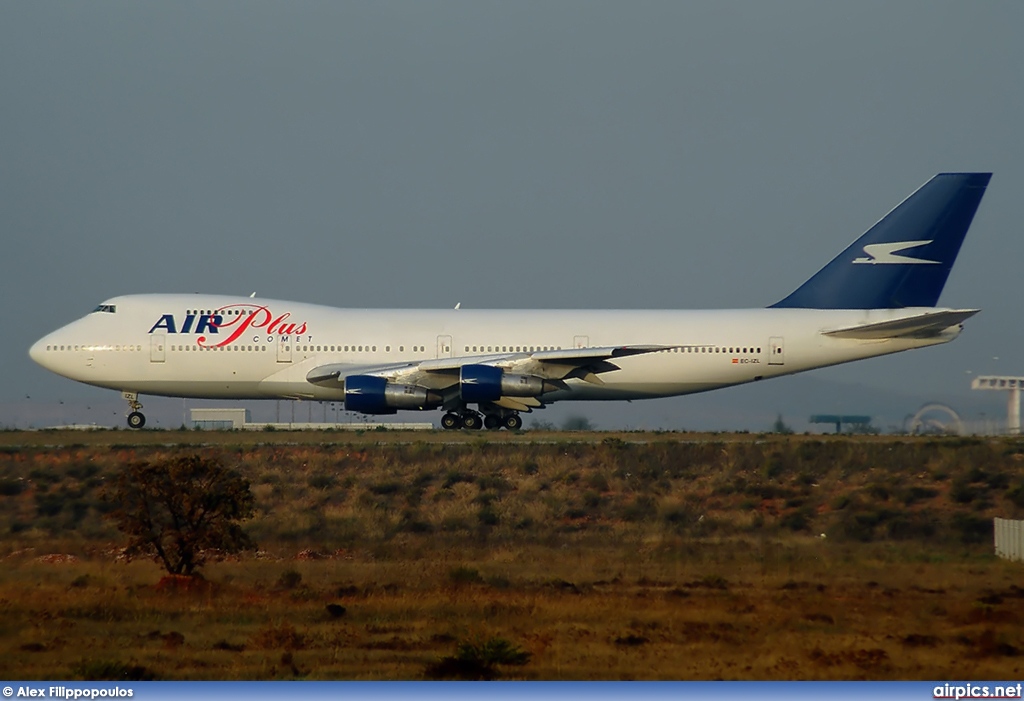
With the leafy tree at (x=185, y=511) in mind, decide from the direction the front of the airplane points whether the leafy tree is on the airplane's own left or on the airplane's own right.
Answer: on the airplane's own left

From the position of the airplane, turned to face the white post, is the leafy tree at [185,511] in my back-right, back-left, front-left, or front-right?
back-right

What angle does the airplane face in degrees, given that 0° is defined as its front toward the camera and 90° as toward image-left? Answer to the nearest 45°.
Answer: approximately 90°

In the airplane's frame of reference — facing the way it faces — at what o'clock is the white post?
The white post is roughly at 5 o'clock from the airplane.
